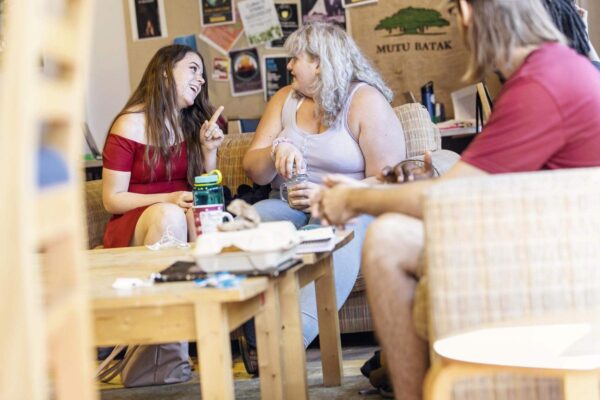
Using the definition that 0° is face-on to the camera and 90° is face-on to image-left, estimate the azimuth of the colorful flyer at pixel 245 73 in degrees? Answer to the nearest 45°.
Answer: approximately 0°

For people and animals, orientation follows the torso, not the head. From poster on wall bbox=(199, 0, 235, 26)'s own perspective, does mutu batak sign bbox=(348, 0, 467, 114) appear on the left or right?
on its left

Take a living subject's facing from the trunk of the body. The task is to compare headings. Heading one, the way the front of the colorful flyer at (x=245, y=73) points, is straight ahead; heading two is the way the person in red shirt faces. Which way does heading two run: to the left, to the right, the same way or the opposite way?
to the right

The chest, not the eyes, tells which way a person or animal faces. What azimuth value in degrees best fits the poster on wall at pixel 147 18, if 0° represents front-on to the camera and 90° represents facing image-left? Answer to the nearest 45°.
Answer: approximately 0°

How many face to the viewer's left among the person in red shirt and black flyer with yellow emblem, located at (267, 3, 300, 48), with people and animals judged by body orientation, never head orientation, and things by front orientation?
1

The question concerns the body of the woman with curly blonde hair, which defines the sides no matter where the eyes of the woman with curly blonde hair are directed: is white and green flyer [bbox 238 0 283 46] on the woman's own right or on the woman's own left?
on the woman's own right

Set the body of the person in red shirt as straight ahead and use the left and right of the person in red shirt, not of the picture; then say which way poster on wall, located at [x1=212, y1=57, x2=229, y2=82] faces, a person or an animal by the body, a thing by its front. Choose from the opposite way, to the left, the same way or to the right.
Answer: to the left

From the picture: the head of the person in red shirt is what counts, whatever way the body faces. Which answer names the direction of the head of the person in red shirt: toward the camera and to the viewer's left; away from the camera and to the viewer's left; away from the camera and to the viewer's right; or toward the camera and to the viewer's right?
away from the camera and to the viewer's left

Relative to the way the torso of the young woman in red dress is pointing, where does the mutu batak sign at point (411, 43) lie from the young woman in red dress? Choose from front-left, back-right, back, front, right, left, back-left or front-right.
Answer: left
